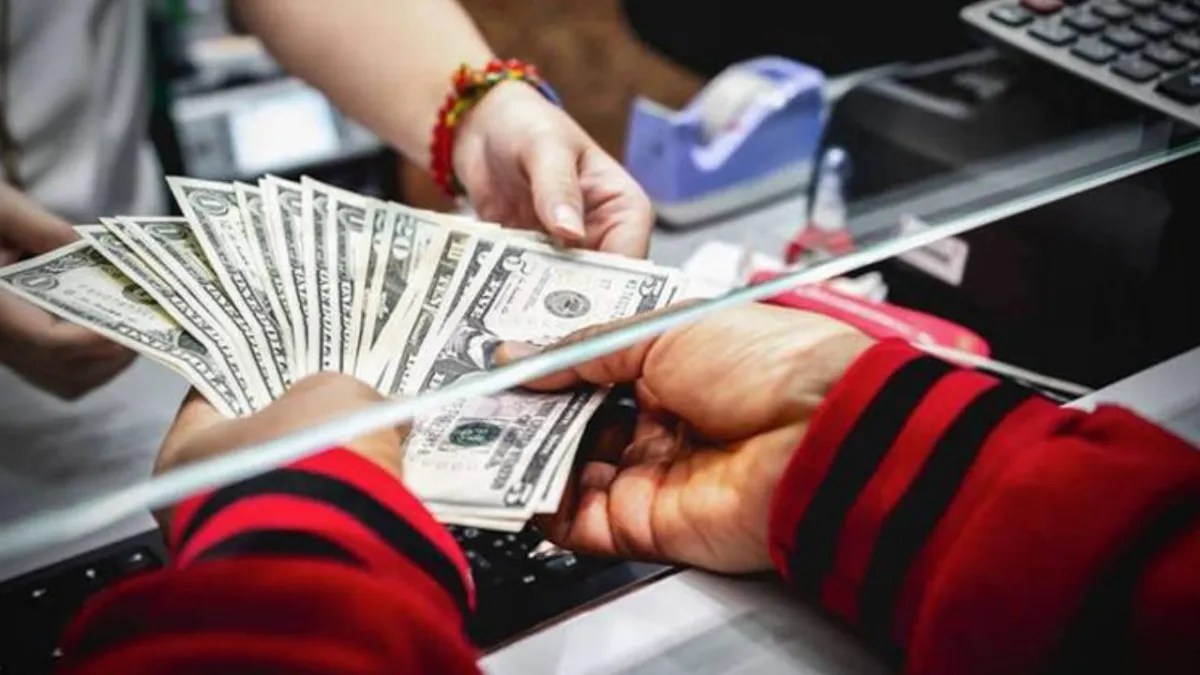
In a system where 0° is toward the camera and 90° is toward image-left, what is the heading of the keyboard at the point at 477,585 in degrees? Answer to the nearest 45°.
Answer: approximately 315°

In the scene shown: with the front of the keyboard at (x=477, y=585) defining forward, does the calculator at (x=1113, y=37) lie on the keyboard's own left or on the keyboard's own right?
on the keyboard's own left
